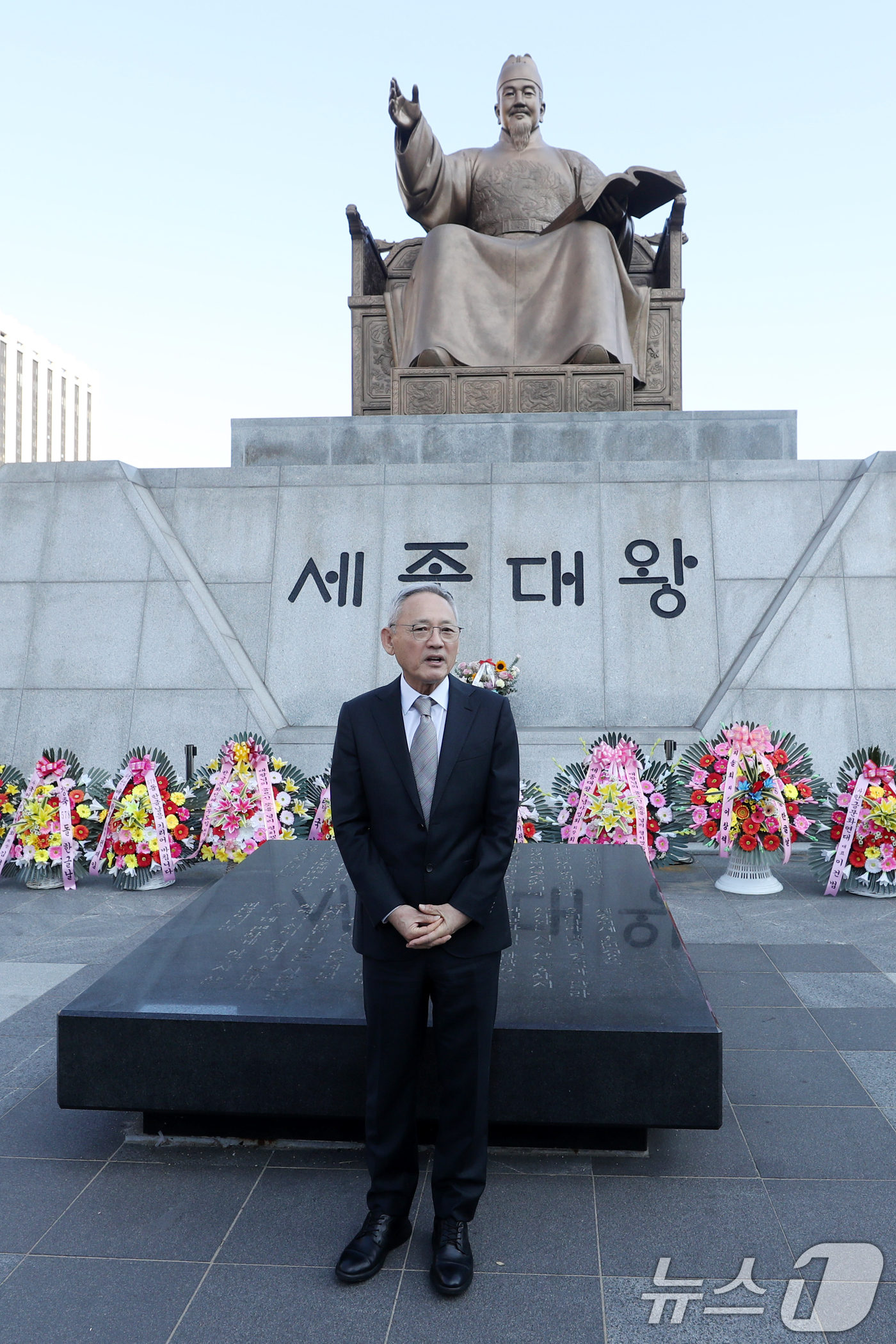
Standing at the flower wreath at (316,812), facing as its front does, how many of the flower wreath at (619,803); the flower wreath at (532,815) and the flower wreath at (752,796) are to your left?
3

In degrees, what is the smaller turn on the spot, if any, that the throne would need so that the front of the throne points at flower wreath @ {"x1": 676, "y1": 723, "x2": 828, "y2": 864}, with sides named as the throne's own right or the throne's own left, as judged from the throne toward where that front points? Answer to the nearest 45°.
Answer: approximately 45° to the throne's own left

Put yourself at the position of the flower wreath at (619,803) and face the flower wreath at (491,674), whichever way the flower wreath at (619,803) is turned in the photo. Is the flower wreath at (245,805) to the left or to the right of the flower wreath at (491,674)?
left

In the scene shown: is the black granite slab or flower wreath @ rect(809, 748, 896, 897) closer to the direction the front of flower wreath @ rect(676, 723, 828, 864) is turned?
the black granite slab

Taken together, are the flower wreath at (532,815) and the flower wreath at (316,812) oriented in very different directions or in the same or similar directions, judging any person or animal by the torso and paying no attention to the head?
same or similar directions

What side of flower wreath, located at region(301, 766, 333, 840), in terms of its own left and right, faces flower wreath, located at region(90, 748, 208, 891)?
right

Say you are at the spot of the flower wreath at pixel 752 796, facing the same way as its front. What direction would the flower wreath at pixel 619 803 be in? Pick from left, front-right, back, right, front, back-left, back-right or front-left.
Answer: right

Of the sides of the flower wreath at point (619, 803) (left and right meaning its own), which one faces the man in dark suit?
front

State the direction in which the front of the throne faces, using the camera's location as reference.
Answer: facing the viewer

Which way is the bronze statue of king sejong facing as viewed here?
toward the camera

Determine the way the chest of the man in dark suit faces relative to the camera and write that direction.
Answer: toward the camera

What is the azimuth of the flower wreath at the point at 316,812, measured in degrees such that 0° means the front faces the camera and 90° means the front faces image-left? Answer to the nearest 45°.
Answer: approximately 0°

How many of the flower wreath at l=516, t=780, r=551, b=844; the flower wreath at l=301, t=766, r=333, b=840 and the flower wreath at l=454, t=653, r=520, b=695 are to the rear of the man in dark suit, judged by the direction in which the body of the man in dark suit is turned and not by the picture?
3

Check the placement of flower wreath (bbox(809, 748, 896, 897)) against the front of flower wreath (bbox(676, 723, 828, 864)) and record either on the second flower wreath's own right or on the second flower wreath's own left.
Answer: on the second flower wreath's own left
